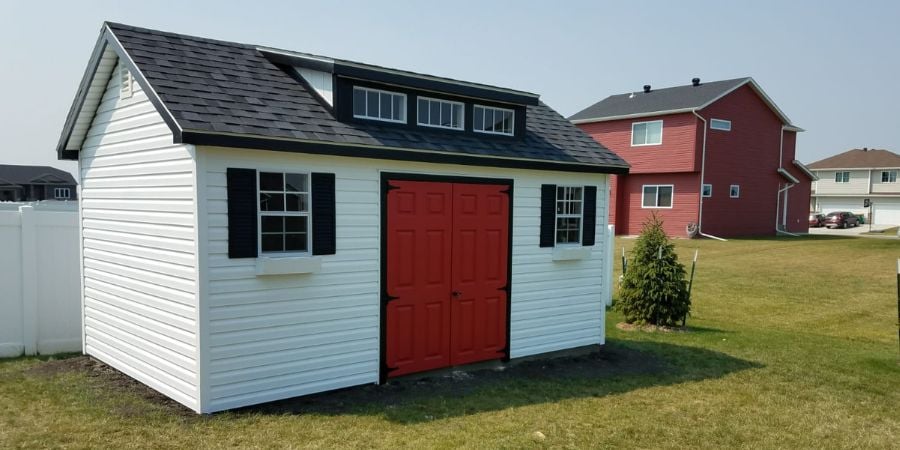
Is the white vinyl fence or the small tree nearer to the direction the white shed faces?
the small tree

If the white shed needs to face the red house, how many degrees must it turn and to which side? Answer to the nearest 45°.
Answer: approximately 90° to its left

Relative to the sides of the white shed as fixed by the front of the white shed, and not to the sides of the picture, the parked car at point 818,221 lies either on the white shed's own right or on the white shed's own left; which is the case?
on the white shed's own left

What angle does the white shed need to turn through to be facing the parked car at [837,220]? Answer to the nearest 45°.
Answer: approximately 90° to its left

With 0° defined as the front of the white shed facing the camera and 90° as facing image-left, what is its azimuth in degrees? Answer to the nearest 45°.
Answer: approximately 315°

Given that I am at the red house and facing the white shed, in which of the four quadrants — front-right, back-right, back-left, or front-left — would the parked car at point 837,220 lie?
back-left

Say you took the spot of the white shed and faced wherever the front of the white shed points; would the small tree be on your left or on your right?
on your left

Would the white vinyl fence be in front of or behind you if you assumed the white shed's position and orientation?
behind
